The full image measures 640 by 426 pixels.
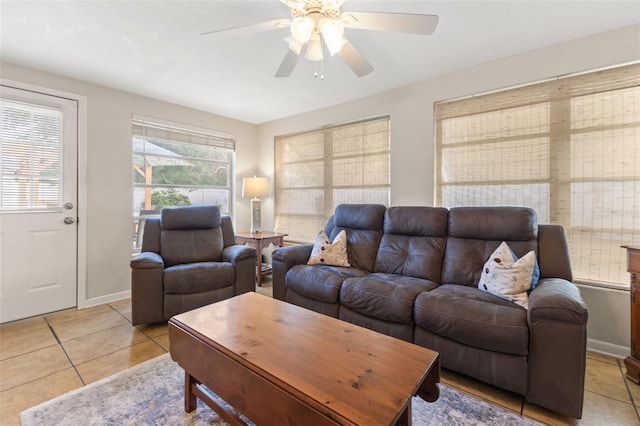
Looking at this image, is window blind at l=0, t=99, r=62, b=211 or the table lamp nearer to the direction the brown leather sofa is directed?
the window blind

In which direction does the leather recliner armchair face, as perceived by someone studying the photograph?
facing the viewer and to the right of the viewer

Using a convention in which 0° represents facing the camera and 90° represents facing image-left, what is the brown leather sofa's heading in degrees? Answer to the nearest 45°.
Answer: approximately 45°
